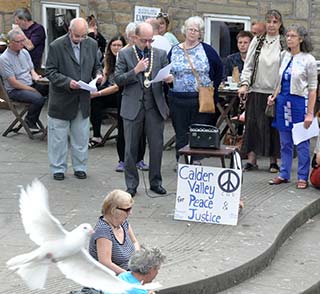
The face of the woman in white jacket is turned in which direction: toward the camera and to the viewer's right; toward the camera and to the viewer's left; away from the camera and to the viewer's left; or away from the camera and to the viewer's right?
toward the camera and to the viewer's left

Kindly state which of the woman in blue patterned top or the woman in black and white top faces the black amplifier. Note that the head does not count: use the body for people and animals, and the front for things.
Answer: the woman in blue patterned top

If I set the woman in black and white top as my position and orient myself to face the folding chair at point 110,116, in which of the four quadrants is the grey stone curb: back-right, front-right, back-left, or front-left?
front-right

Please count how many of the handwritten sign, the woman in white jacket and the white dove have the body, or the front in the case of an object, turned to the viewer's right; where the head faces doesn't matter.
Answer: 1

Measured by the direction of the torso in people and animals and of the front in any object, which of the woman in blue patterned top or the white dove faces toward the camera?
the woman in blue patterned top

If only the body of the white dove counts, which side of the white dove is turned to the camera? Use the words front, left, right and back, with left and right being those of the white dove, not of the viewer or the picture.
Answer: right

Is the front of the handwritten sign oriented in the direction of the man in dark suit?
no

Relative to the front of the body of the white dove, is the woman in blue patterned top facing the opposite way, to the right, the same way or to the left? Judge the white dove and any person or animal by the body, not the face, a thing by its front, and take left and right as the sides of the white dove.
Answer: to the right

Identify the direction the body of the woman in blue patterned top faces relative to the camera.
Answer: toward the camera

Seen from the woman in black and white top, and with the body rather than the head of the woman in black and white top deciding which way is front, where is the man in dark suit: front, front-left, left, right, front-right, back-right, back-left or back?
back-left

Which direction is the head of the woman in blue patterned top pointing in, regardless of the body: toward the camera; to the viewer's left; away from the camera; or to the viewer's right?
toward the camera

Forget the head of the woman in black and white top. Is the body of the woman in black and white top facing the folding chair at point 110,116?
no

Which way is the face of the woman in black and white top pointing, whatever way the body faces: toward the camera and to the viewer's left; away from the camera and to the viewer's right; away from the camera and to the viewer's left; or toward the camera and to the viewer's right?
toward the camera and to the viewer's right

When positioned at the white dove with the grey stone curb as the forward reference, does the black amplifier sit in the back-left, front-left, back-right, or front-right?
front-left
